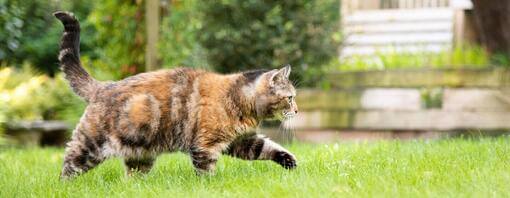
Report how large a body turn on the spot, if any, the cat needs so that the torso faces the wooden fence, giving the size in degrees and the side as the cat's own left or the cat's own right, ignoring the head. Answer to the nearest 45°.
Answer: approximately 45° to the cat's own left

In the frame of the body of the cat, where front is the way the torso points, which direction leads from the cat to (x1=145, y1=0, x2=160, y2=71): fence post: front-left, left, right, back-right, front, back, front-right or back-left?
left

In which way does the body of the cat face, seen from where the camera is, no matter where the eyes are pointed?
to the viewer's right

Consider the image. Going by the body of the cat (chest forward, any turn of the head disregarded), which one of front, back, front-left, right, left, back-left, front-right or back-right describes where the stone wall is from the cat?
front-left
